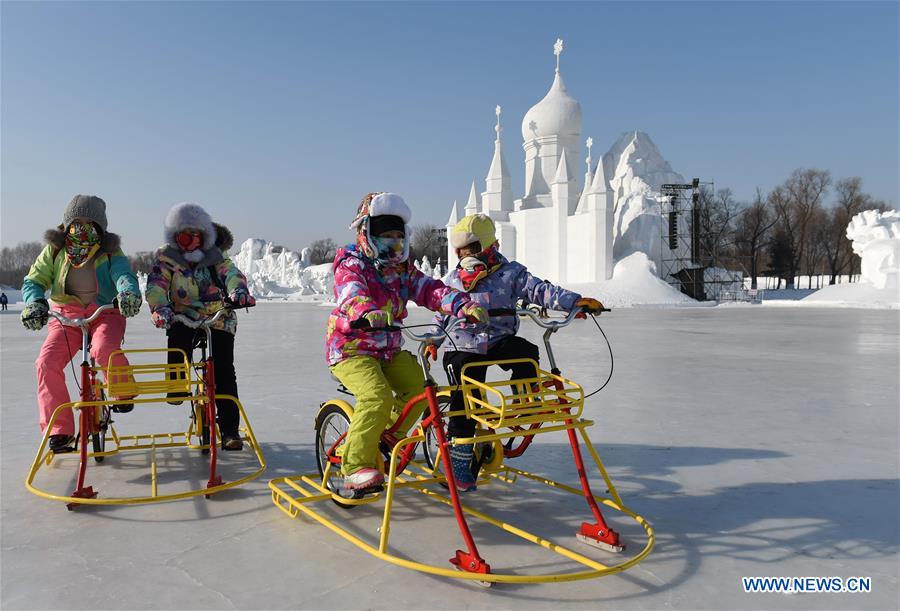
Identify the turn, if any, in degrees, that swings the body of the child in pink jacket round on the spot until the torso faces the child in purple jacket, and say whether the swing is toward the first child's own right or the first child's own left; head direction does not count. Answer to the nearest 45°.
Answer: approximately 90° to the first child's own left

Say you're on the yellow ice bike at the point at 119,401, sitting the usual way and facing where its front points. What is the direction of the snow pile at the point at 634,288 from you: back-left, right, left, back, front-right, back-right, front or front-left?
back-left

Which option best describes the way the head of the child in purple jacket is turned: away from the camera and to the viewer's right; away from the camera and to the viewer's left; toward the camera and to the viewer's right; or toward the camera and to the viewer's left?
toward the camera and to the viewer's left

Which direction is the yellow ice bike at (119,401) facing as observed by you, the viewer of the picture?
facing the viewer

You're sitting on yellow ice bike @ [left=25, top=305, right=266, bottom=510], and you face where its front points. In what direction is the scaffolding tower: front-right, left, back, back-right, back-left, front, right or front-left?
back-left

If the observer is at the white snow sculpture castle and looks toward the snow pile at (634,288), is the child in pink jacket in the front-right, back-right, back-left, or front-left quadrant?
front-right
